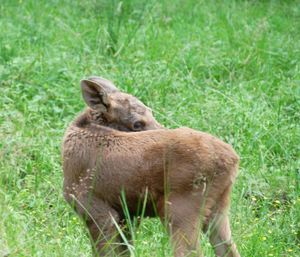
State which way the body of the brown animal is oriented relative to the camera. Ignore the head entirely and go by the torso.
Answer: to the viewer's left
